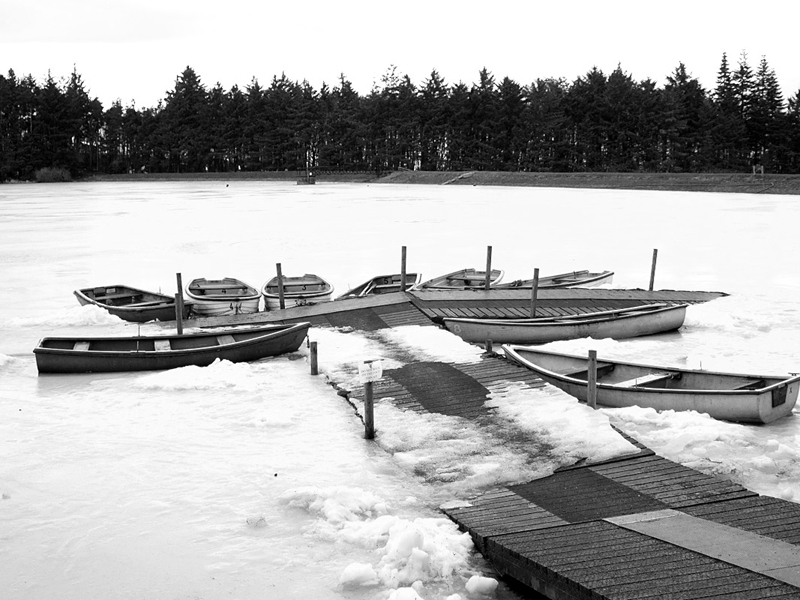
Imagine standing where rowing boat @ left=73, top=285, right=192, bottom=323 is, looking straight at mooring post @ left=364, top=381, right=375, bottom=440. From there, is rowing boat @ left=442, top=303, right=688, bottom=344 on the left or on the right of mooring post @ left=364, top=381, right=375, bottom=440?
left

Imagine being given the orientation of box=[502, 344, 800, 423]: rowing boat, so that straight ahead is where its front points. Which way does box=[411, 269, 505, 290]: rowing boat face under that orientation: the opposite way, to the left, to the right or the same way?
to the left

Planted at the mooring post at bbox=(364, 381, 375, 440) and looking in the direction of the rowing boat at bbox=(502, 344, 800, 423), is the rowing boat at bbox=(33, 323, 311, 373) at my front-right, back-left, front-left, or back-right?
back-left

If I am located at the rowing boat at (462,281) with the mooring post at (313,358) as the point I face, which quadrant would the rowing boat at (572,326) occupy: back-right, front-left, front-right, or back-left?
front-left

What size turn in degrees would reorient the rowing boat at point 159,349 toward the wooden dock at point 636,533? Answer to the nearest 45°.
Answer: approximately 45° to its right

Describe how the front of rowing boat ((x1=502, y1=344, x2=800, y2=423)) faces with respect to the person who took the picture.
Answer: facing away from the viewer and to the left of the viewer

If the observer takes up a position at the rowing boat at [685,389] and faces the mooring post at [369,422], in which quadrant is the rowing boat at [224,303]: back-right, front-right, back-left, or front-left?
front-right

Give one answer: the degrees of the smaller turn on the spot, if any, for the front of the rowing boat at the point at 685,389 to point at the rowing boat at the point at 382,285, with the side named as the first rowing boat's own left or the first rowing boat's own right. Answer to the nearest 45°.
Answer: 0° — it already faces it

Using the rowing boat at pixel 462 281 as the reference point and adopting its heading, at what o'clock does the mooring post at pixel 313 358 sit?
The mooring post is roughly at 11 o'clock from the rowing boat.

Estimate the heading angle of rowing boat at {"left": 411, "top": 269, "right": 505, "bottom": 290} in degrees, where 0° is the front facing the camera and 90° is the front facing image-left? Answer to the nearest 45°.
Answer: approximately 45°

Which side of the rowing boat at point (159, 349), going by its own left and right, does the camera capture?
right
